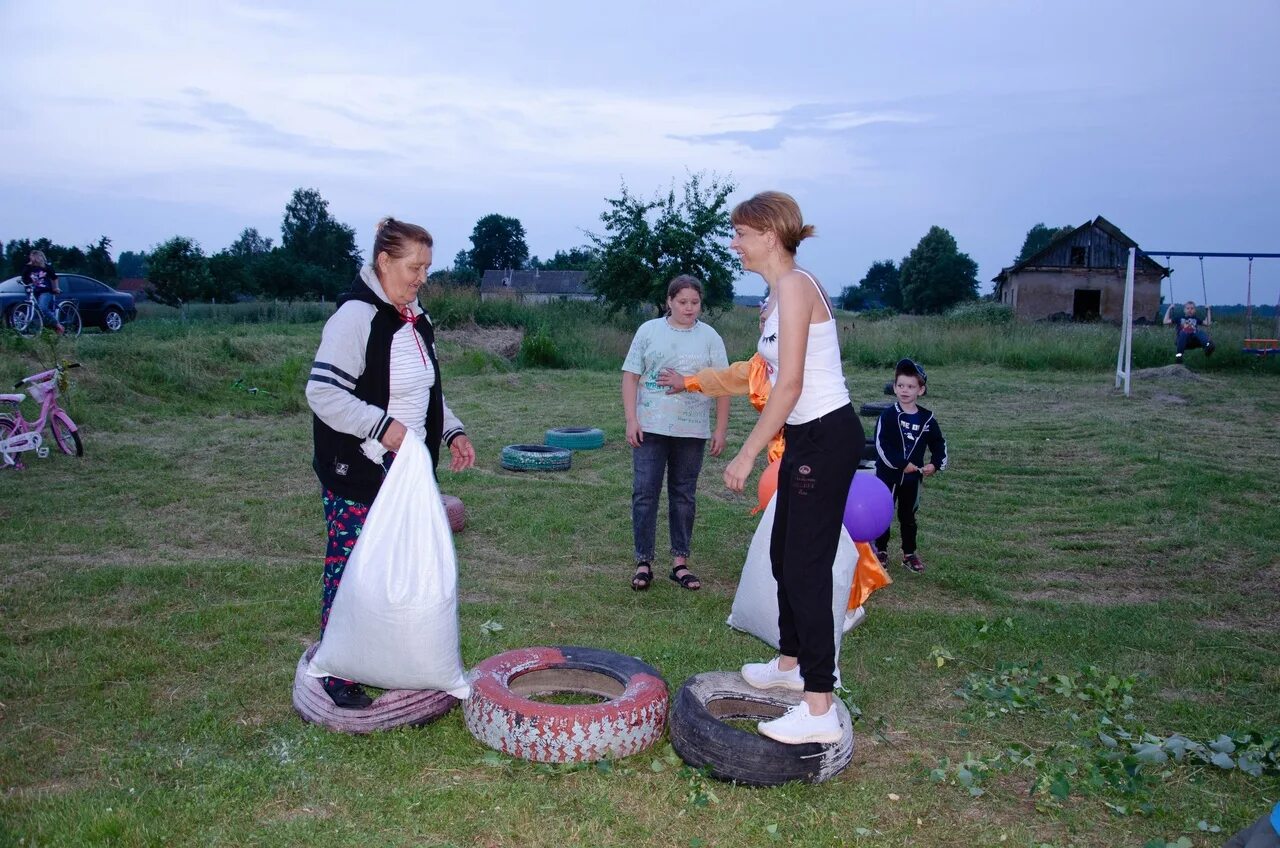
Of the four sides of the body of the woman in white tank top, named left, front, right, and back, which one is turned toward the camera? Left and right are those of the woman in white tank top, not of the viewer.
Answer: left

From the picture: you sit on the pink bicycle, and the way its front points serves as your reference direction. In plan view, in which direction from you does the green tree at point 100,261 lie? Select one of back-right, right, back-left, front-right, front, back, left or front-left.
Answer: left

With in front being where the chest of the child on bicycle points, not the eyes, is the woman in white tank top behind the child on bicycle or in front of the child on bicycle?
in front

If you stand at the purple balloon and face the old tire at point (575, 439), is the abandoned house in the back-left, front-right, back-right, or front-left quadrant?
front-right

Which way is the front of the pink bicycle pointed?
to the viewer's right

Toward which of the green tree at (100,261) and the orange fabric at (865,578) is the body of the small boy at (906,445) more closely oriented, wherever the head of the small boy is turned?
the orange fabric

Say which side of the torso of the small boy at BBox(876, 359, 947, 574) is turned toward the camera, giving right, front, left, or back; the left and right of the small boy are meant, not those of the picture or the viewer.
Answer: front

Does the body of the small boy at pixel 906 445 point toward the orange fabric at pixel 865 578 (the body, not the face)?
yes

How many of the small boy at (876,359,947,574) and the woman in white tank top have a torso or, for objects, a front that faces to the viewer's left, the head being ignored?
1

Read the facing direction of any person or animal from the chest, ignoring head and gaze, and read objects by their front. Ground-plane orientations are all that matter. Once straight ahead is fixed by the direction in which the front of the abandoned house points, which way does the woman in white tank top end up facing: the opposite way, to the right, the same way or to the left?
to the right

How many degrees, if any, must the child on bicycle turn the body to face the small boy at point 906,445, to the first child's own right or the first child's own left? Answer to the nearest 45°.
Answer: approximately 45° to the first child's own right

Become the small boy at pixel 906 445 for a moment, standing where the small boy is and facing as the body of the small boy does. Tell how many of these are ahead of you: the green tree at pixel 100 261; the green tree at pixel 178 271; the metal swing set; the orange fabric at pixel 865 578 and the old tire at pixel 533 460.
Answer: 1

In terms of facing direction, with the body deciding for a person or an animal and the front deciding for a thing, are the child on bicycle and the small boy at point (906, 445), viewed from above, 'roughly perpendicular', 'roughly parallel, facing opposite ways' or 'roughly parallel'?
roughly perpendicular

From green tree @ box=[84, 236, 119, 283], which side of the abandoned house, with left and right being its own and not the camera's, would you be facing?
right

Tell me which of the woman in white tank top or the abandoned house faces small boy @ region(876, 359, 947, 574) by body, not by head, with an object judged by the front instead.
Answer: the abandoned house

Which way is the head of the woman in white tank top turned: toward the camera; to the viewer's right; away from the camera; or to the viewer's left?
to the viewer's left

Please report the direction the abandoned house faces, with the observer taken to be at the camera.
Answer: facing the viewer

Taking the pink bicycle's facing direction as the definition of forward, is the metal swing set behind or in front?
in front
